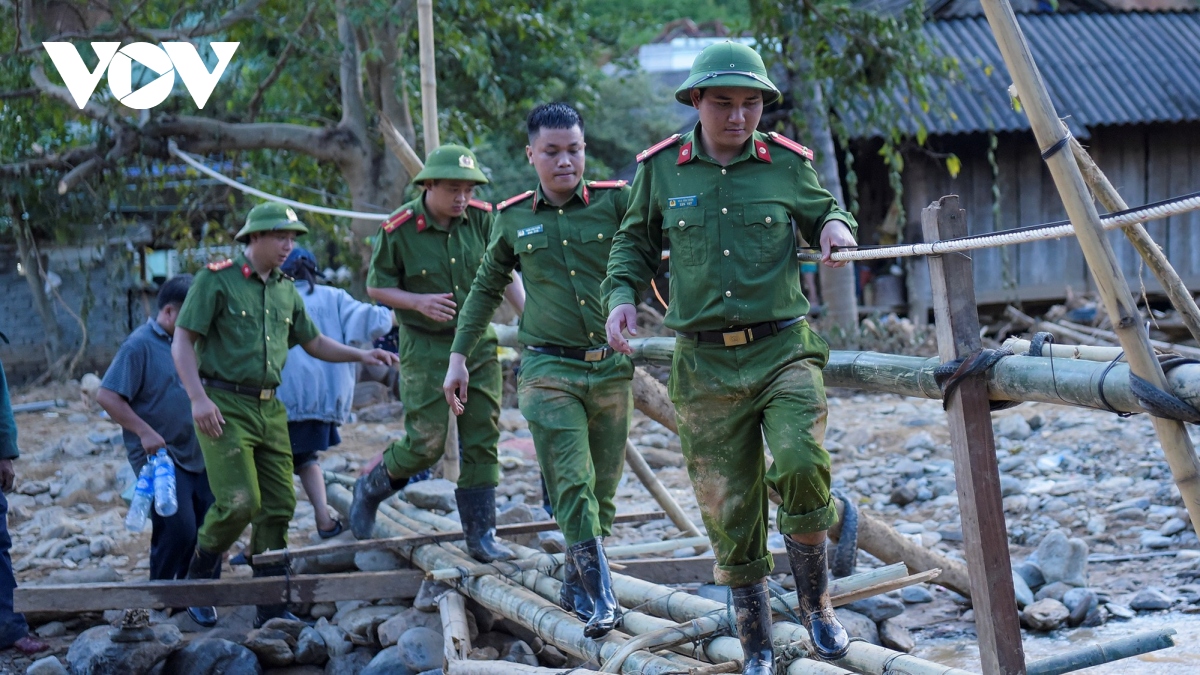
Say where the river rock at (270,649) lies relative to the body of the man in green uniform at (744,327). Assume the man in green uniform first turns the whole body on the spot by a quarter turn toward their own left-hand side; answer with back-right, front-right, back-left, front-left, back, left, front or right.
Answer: back-left

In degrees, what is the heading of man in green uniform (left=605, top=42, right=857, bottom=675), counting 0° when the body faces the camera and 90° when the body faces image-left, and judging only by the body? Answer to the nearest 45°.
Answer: approximately 0°

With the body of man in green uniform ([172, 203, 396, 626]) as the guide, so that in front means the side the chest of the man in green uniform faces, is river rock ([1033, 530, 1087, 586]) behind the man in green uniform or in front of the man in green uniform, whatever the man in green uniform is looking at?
in front

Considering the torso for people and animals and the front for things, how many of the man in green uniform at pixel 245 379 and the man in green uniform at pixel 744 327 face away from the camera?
0

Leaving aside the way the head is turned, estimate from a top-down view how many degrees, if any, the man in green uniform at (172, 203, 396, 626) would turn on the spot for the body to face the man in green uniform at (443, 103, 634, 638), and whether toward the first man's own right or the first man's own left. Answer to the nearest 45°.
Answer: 0° — they already face them

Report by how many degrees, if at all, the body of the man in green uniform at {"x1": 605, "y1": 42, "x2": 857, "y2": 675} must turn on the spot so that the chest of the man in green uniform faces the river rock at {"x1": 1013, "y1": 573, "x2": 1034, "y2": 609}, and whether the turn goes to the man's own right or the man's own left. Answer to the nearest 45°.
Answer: approximately 135° to the man's own left

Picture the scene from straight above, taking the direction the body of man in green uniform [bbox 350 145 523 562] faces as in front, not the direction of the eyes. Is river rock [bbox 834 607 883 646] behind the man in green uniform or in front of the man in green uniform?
in front

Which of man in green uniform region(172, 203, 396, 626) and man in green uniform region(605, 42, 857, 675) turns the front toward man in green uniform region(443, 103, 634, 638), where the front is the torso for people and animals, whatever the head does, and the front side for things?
man in green uniform region(172, 203, 396, 626)

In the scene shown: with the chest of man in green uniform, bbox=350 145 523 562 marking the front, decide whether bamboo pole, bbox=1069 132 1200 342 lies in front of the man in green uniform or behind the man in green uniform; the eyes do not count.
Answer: in front

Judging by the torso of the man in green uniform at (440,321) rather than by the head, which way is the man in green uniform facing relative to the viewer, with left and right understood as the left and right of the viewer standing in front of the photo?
facing the viewer and to the right of the viewer
